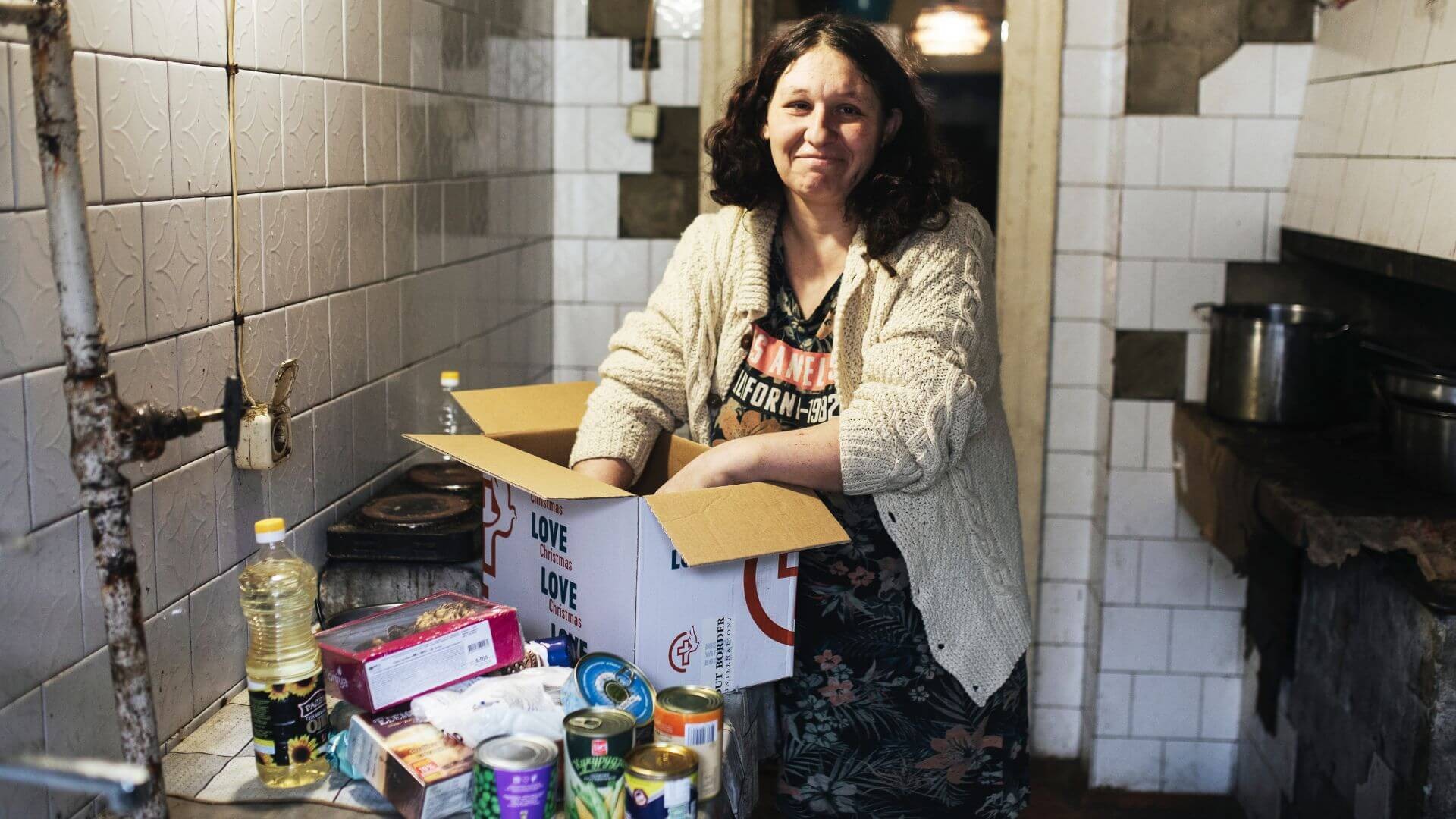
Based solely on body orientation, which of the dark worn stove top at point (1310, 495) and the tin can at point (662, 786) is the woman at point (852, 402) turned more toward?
the tin can

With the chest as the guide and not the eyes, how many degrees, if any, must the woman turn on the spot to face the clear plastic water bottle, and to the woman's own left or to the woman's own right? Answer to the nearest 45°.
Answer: approximately 90° to the woman's own right

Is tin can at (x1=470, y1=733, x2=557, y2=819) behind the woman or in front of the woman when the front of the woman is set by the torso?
in front

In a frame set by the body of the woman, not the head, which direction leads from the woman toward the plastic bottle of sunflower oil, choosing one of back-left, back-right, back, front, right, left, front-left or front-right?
front

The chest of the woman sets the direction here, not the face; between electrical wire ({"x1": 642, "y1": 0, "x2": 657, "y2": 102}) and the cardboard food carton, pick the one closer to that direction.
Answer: the cardboard food carton

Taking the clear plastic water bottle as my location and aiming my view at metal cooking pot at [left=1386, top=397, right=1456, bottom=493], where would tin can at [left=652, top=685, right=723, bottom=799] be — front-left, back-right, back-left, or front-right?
front-right

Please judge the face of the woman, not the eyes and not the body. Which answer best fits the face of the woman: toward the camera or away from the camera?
toward the camera

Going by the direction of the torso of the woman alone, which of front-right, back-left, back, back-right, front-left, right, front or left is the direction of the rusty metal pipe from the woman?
front

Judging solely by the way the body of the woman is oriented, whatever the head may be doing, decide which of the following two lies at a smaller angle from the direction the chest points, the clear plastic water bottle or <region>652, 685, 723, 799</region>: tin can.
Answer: the tin can

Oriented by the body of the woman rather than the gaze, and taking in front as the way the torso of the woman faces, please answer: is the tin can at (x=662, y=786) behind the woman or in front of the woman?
in front

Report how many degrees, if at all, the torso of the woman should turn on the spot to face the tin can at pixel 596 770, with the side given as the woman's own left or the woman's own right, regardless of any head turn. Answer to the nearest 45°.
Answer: approximately 45° to the woman's own left

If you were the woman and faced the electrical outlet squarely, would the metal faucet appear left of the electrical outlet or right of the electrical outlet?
left

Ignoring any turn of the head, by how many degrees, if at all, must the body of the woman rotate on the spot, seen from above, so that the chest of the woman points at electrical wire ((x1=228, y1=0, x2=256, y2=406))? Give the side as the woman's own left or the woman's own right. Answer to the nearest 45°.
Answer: approximately 45° to the woman's own right

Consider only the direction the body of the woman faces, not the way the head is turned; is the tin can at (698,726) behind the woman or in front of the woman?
in front
